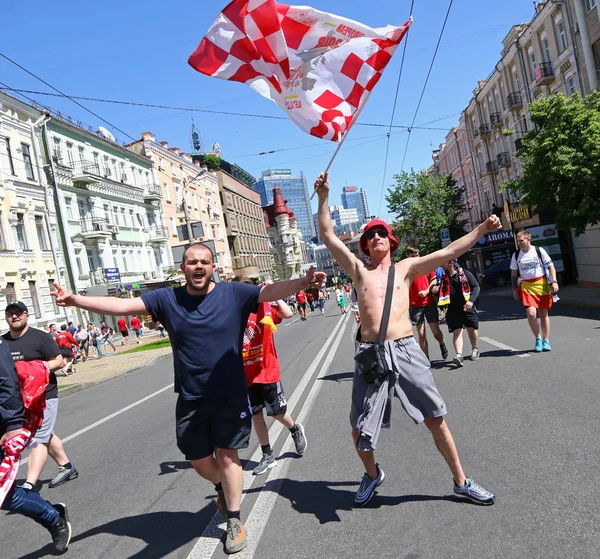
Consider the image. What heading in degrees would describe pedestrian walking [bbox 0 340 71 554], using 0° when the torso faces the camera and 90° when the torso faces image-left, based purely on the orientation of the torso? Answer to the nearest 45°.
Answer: approximately 90°

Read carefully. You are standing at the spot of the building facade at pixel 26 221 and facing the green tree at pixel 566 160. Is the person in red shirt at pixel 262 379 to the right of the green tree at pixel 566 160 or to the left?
right

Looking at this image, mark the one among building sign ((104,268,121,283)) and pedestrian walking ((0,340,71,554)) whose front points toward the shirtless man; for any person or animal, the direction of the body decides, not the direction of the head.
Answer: the building sign

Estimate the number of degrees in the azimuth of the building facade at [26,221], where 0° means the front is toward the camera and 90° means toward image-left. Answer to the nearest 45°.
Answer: approximately 315°

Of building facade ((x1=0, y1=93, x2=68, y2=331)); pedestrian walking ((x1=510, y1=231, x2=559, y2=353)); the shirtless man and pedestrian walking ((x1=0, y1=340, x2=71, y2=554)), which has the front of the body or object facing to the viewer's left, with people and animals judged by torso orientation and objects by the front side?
pedestrian walking ((x1=0, y1=340, x2=71, y2=554))

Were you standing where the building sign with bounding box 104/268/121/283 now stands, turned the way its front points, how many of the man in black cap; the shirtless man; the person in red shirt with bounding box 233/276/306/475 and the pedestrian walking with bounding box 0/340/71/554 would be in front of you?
4

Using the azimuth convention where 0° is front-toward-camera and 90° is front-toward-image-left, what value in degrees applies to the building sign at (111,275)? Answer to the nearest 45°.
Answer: approximately 0°

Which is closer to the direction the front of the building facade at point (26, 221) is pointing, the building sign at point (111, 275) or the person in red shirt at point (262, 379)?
the person in red shirt

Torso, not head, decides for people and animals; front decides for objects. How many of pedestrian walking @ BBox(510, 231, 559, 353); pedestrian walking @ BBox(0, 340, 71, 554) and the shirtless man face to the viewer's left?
1

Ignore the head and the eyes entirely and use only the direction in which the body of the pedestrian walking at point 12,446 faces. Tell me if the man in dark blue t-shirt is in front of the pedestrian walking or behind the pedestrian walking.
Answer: behind

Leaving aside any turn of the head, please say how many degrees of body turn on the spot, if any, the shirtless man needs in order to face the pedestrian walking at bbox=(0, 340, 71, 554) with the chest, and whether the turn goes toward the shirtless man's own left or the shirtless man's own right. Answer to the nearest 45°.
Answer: approximately 90° to the shirtless man's own right

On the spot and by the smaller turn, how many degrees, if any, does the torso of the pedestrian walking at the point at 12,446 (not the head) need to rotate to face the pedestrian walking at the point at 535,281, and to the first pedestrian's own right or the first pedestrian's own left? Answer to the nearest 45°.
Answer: approximately 180°
